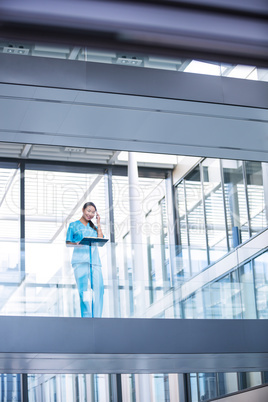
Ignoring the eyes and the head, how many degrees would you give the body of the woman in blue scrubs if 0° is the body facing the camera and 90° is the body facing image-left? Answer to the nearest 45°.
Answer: approximately 0°

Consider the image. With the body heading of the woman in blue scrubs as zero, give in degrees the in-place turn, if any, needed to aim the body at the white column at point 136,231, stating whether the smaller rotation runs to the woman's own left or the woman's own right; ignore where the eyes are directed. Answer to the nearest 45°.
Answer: approximately 180°
